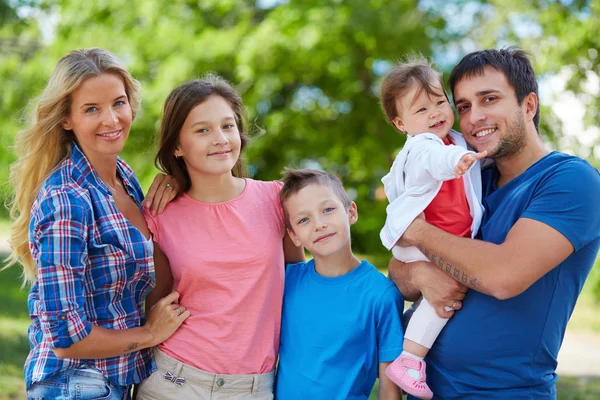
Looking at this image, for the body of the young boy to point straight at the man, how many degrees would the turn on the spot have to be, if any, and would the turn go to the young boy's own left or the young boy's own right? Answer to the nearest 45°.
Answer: approximately 90° to the young boy's own left

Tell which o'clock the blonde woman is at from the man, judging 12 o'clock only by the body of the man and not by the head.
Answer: The blonde woman is roughly at 1 o'clock from the man.

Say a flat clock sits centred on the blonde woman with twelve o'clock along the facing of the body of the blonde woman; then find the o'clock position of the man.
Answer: The man is roughly at 11 o'clock from the blonde woman.

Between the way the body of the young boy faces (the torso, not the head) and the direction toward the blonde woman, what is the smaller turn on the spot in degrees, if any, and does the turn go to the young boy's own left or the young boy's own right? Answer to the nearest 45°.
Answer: approximately 90° to the young boy's own right

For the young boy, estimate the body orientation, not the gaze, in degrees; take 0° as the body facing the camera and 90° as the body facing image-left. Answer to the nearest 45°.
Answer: approximately 0°

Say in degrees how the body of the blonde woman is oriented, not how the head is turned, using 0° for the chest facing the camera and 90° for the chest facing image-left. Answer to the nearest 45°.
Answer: approximately 315°

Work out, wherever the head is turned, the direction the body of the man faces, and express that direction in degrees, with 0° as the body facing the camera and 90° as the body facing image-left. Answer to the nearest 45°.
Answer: approximately 45°
